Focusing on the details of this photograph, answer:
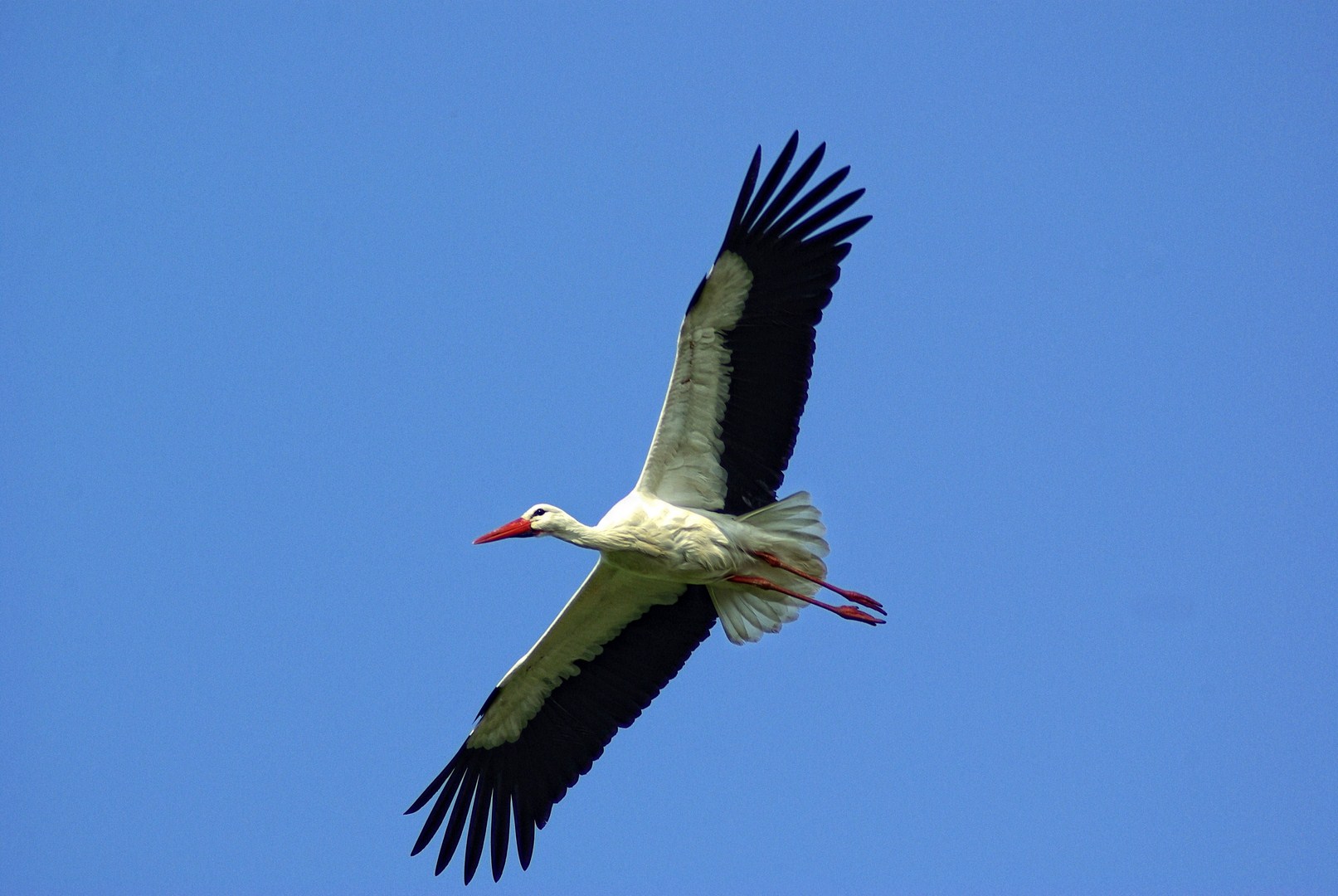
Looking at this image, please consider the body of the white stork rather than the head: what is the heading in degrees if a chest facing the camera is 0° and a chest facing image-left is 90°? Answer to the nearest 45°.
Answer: approximately 90°
